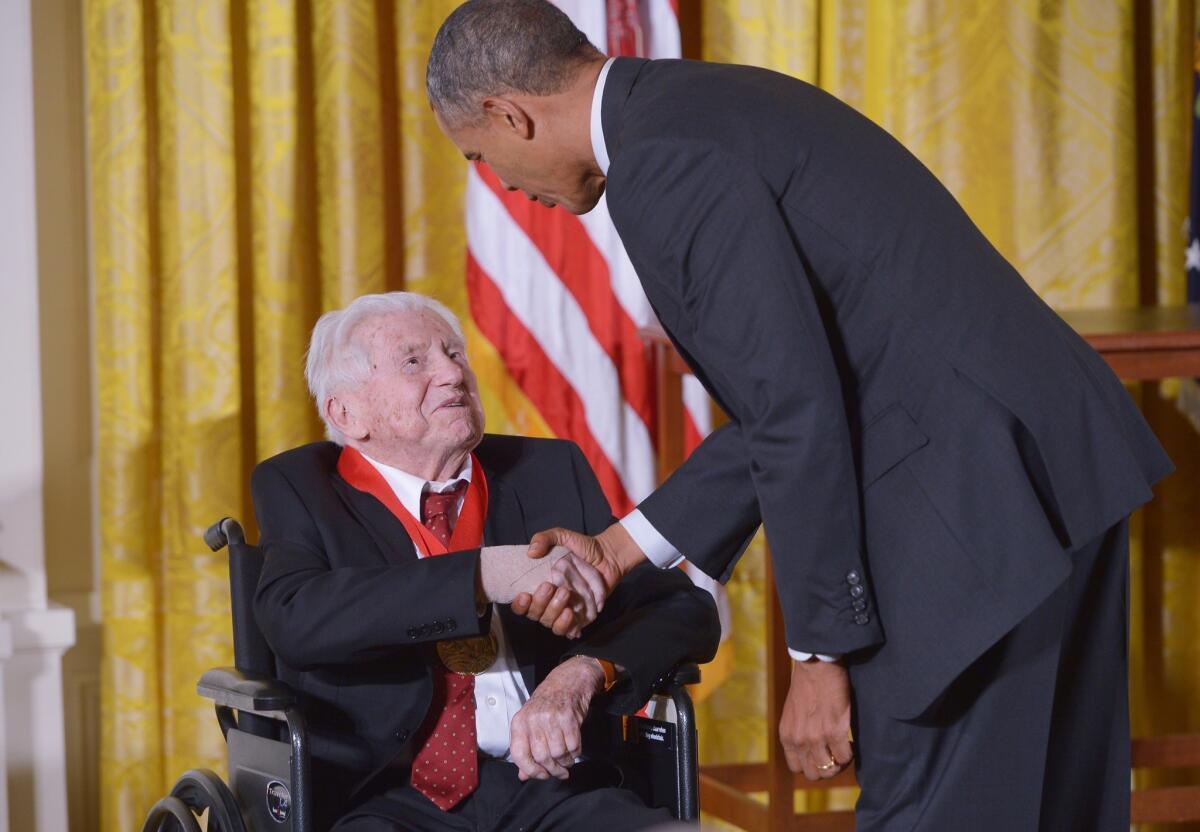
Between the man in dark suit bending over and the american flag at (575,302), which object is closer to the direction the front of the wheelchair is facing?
the man in dark suit bending over

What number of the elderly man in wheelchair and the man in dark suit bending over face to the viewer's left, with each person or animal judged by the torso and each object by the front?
1

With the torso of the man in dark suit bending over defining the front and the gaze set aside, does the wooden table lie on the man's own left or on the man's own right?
on the man's own right

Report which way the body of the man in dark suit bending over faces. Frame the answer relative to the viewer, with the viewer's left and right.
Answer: facing to the left of the viewer

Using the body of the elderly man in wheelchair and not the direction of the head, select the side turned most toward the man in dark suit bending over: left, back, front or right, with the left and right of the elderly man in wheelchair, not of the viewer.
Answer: front

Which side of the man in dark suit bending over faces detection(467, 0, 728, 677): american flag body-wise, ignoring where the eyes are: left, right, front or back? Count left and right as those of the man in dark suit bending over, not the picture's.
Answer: right

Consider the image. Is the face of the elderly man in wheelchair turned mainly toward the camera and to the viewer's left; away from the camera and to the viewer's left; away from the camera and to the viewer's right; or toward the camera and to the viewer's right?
toward the camera and to the viewer's right

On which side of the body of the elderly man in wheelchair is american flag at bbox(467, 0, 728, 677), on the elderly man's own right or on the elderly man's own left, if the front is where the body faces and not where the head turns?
on the elderly man's own left

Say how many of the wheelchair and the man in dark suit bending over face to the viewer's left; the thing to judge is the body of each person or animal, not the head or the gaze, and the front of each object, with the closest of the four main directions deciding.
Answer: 1

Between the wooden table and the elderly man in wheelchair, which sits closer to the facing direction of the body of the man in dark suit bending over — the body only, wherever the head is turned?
the elderly man in wheelchair

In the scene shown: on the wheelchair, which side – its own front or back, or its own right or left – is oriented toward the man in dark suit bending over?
front

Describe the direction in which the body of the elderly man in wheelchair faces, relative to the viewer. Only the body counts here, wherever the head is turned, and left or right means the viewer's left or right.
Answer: facing the viewer and to the right of the viewer

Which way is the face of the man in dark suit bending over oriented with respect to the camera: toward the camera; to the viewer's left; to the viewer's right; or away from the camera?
to the viewer's left
